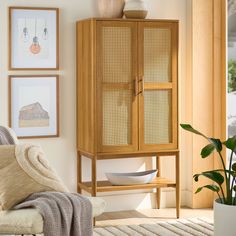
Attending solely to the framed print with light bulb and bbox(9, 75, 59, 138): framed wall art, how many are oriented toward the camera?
2

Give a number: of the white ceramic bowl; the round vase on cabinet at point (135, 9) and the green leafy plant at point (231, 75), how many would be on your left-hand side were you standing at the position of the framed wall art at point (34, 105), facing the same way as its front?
3

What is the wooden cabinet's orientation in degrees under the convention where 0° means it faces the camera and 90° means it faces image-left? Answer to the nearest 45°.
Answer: approximately 315°

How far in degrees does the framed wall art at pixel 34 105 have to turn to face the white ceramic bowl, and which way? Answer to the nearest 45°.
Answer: approximately 90° to its left

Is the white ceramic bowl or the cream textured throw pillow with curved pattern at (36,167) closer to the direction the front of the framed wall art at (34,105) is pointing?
the cream textured throw pillow with curved pattern

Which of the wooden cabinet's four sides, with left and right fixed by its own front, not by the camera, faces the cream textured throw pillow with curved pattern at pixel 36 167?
right

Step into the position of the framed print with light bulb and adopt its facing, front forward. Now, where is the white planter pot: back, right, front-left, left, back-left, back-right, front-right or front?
front-left

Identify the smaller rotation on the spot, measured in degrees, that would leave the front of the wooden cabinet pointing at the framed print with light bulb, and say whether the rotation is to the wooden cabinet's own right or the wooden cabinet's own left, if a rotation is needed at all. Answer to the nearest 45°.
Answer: approximately 135° to the wooden cabinet's own right

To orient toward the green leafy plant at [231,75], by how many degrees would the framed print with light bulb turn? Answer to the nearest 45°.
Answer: approximately 90° to its left

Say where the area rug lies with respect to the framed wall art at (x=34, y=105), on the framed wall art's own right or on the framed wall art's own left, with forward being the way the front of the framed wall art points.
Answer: on the framed wall art's own left
